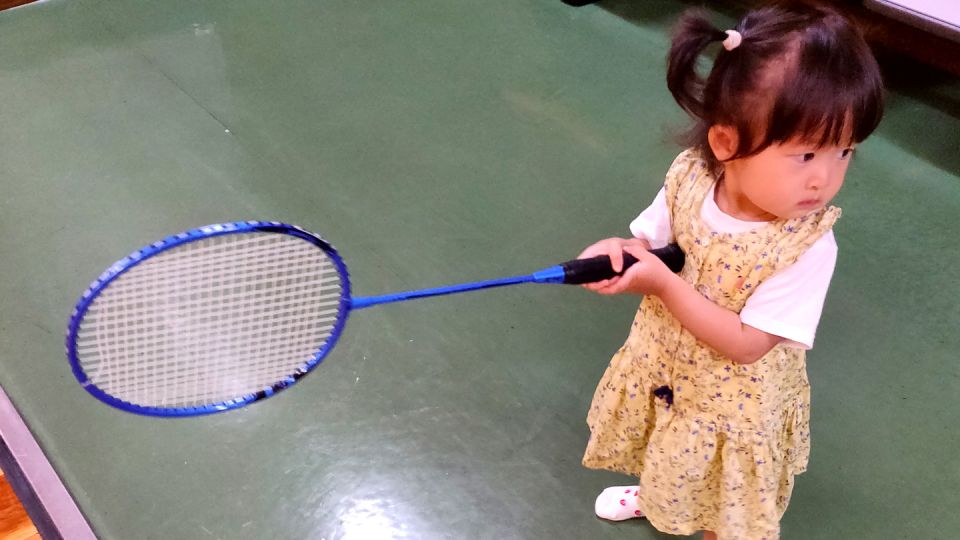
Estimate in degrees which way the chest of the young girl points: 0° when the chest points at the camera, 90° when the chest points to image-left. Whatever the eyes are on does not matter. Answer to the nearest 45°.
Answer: approximately 45°

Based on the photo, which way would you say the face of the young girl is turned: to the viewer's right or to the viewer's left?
to the viewer's right
